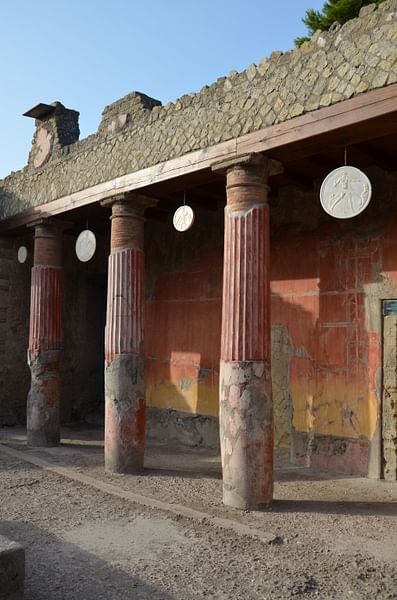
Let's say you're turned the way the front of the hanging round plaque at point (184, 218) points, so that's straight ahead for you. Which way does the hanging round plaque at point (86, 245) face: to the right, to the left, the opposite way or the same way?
the same way

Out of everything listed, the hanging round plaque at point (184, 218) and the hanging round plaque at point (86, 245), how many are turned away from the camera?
0

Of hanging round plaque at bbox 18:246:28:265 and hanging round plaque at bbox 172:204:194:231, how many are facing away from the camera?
0

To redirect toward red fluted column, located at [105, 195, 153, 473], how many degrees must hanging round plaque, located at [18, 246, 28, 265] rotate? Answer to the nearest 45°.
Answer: approximately 45° to its left

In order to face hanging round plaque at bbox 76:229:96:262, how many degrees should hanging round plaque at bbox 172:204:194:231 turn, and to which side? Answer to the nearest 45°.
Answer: approximately 90° to its right

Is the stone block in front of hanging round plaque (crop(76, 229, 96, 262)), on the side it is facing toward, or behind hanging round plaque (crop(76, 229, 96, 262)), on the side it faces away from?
in front

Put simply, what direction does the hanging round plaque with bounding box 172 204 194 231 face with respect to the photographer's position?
facing the viewer and to the left of the viewer

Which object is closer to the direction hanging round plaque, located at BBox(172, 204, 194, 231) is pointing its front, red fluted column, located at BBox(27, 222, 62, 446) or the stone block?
the stone block

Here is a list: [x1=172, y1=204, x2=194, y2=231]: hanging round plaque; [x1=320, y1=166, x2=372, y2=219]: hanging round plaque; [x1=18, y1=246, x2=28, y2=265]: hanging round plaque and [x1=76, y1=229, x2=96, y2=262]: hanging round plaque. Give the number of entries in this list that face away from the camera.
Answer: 0

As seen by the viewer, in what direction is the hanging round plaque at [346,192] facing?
toward the camera

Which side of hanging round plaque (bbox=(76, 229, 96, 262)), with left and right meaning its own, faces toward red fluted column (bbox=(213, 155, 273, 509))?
left

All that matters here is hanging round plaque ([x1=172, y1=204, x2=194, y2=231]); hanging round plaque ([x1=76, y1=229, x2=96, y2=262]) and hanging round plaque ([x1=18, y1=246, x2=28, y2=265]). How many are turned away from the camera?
0

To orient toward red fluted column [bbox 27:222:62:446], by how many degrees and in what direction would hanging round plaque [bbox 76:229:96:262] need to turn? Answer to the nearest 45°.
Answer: approximately 90° to its right

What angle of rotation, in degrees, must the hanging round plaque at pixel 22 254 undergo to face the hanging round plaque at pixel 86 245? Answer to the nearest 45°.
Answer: approximately 45° to its left

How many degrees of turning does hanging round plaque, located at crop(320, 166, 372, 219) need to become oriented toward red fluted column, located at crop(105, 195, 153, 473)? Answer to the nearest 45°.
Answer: approximately 135° to its right
